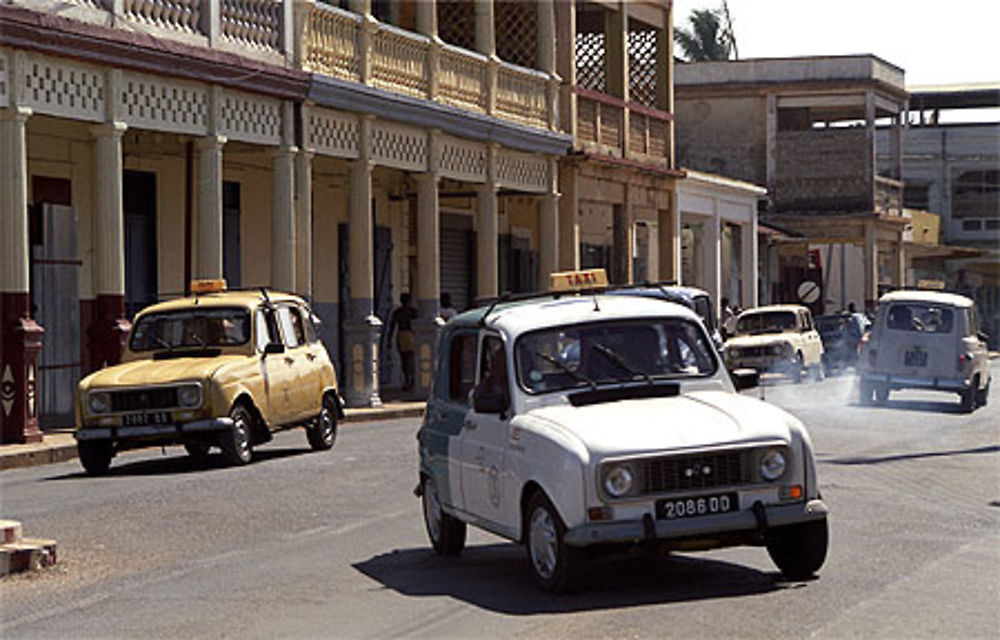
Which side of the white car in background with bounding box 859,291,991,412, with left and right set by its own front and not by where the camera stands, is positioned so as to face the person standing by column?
left

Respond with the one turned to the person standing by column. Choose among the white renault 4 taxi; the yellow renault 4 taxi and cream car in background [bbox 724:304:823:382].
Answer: the cream car in background

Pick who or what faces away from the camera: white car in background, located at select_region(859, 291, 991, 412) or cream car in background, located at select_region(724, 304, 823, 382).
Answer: white car in background, located at select_region(859, 291, 991, 412)

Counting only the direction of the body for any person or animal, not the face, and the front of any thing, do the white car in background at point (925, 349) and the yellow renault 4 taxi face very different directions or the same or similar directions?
very different directions

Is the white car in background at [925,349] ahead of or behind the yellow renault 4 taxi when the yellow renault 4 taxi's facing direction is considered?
behind

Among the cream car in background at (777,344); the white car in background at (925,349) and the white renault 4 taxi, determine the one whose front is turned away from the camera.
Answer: the white car in background at (925,349)

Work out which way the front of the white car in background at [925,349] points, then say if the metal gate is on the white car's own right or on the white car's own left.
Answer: on the white car's own left

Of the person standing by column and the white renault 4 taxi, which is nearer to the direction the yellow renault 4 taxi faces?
the white renault 4 taxi

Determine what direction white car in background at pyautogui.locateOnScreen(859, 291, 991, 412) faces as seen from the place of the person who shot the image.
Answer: facing away from the viewer
